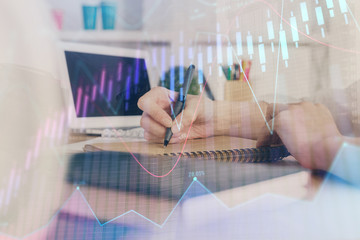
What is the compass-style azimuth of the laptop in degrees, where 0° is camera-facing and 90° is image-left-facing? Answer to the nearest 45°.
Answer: approximately 315°
